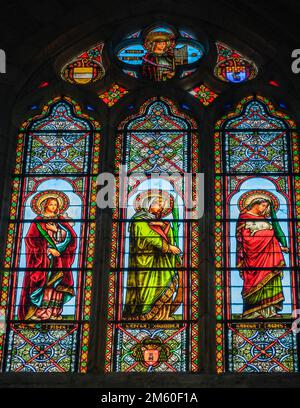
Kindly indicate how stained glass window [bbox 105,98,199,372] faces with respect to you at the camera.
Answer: facing the viewer

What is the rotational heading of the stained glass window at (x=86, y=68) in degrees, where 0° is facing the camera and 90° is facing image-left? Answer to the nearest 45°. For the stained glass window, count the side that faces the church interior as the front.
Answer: approximately 0°

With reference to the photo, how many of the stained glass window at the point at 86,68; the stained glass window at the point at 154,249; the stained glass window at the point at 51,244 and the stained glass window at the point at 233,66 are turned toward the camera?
4

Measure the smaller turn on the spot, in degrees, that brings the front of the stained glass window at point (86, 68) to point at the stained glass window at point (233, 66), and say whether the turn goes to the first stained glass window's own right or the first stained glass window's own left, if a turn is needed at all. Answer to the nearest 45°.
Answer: approximately 90° to the first stained glass window's own left

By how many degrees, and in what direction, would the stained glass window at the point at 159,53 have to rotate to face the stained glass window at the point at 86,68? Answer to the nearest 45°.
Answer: approximately 90° to its right

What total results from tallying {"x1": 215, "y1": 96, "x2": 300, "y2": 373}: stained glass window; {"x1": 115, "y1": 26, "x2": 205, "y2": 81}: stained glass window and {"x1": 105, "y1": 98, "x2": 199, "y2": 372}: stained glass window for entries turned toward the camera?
3

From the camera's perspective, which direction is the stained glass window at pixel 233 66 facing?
toward the camera

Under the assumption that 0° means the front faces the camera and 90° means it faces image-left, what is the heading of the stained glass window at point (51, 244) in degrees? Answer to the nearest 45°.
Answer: approximately 0°

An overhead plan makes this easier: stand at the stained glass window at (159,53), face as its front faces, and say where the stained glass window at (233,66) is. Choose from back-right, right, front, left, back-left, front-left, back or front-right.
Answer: left

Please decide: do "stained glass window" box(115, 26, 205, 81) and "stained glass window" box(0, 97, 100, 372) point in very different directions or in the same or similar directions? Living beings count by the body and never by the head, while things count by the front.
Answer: same or similar directions
